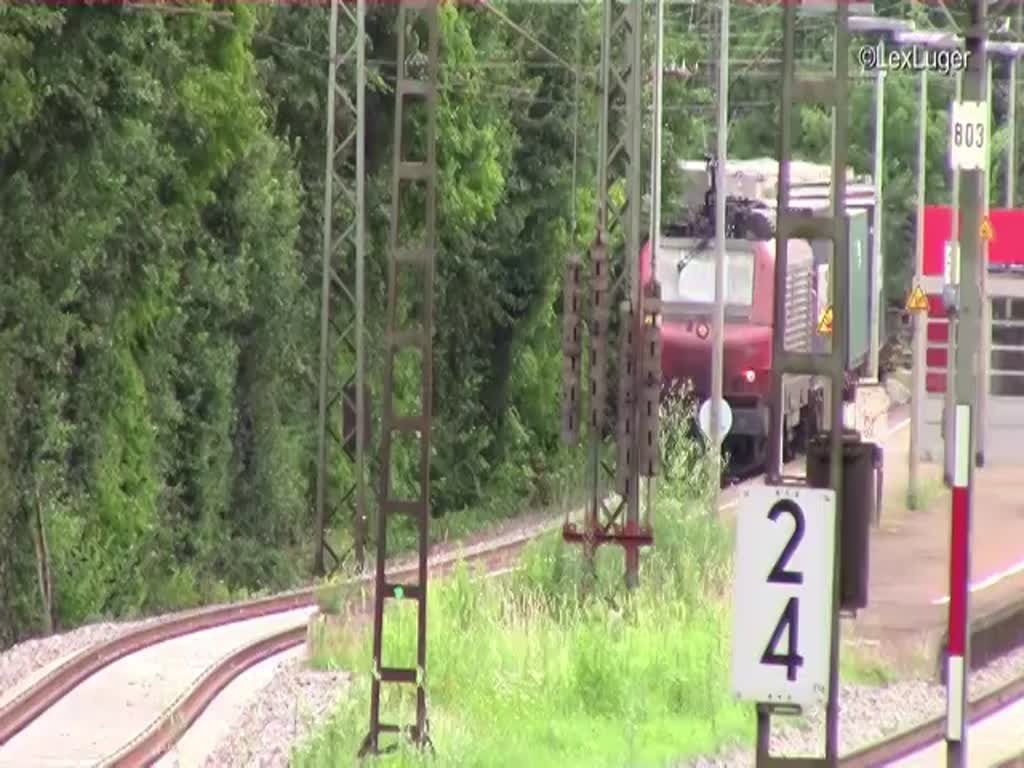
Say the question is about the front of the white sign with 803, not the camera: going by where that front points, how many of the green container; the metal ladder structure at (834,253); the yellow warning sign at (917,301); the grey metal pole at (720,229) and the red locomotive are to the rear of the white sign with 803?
4

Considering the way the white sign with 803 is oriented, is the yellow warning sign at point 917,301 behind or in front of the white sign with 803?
behind

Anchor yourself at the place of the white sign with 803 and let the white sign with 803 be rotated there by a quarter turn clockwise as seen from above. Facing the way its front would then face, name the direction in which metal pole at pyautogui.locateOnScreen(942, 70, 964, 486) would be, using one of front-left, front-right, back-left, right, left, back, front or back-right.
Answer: right

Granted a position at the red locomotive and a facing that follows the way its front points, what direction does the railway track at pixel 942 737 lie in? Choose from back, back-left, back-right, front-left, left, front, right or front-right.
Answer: front-left

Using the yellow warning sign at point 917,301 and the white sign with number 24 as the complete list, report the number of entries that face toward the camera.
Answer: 2

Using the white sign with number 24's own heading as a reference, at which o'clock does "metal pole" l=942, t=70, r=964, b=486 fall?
The metal pole is roughly at 6 o'clock from the white sign with number 24.

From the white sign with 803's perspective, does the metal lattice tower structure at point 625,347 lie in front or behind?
behind

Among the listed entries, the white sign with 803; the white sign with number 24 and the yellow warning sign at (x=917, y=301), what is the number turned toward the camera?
3

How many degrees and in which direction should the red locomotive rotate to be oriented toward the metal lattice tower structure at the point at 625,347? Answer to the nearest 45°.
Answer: approximately 45° to its left
